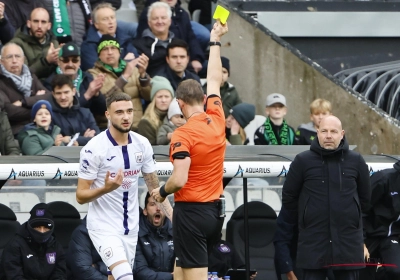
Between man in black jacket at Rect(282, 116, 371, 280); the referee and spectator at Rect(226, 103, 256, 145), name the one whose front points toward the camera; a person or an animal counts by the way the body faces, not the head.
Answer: the man in black jacket

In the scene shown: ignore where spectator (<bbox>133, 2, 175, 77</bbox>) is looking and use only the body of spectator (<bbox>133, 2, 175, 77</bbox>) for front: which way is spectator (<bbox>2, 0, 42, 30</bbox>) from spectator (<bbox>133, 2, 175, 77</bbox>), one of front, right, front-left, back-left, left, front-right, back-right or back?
right

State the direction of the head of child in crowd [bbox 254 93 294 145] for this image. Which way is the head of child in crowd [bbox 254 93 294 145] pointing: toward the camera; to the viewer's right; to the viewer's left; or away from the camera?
toward the camera

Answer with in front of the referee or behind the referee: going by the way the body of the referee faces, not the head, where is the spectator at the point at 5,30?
in front

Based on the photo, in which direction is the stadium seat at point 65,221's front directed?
toward the camera

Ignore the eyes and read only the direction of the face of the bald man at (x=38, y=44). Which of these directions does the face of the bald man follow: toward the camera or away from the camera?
toward the camera

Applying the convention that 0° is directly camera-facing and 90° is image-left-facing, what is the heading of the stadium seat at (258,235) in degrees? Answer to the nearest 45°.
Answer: approximately 0°

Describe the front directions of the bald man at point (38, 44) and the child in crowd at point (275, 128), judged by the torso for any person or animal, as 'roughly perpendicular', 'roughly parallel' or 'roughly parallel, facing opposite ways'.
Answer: roughly parallel

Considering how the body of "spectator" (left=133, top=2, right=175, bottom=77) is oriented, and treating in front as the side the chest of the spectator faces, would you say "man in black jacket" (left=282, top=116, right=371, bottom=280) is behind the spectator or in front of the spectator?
in front

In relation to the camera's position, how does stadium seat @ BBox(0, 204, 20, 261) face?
facing the viewer

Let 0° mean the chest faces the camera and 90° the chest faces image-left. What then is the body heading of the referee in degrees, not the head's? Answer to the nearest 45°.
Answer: approximately 135°

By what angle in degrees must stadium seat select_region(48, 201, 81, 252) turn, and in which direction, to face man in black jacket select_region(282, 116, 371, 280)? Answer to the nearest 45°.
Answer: approximately 45° to its left
